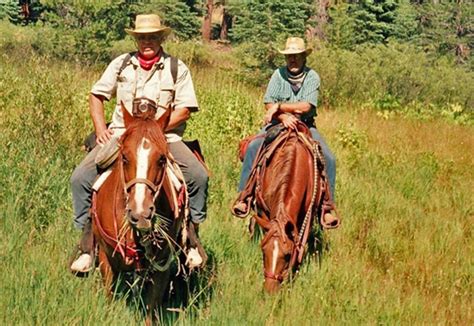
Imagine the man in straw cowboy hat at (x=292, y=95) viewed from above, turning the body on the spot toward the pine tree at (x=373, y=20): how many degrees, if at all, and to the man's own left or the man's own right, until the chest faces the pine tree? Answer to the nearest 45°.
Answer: approximately 180°

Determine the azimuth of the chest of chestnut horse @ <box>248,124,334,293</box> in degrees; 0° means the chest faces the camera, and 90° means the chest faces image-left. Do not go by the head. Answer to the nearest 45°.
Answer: approximately 0°

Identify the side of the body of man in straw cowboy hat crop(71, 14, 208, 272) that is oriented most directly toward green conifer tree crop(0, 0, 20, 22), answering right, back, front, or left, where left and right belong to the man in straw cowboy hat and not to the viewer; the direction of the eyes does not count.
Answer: back

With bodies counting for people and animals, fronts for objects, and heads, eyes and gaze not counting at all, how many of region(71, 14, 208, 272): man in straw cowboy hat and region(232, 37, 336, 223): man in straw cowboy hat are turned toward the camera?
2

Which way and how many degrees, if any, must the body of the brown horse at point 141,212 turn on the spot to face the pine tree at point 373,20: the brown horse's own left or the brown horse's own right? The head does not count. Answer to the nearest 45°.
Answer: approximately 135° to the brown horse's own left

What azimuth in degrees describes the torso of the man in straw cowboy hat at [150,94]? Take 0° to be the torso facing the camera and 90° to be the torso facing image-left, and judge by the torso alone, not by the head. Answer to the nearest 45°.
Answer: approximately 0°
